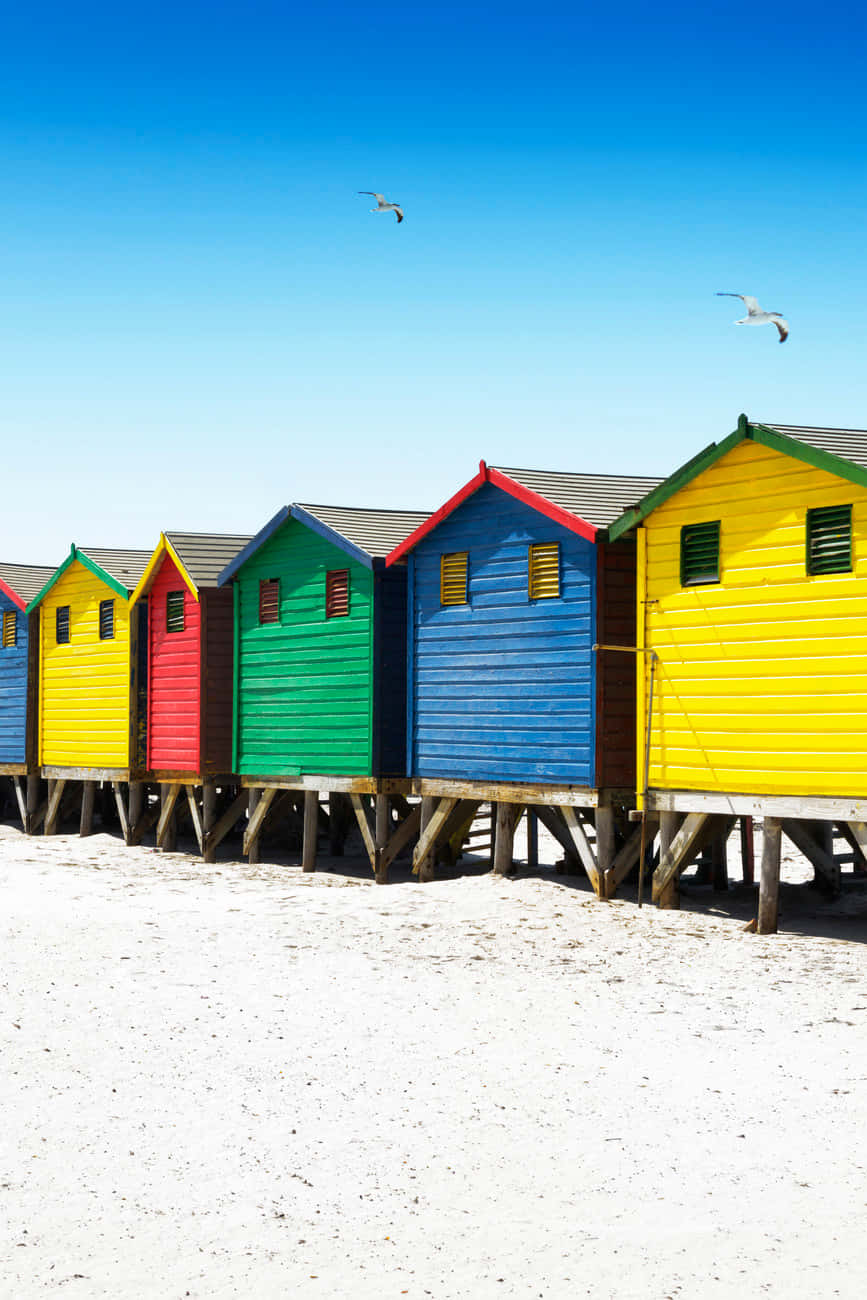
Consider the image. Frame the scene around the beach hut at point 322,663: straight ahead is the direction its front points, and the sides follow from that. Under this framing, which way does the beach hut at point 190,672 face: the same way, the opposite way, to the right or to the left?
the same way

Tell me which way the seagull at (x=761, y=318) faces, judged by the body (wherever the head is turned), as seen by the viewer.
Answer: to the viewer's right

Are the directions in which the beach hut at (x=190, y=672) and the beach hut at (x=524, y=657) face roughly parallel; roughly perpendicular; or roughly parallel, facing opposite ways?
roughly parallel
